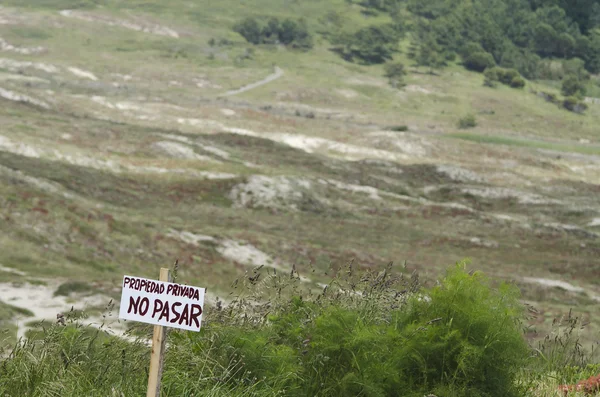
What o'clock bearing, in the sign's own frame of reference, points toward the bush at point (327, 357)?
The bush is roughly at 8 o'clock from the sign.

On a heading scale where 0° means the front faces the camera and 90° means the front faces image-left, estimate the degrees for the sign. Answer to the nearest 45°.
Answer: approximately 0°
